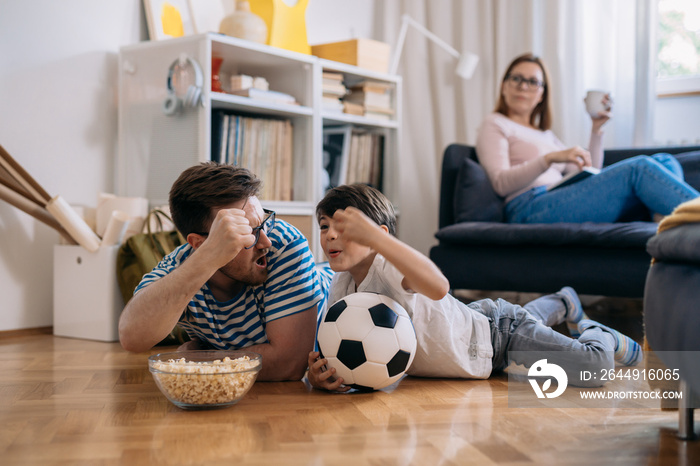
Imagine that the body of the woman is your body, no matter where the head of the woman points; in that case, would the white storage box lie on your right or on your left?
on your right

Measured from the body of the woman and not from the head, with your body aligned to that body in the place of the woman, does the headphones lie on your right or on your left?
on your right

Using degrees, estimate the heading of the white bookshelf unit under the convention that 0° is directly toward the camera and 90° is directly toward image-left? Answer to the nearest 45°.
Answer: approximately 315°

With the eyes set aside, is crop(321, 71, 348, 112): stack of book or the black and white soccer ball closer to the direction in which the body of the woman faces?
the black and white soccer ball
